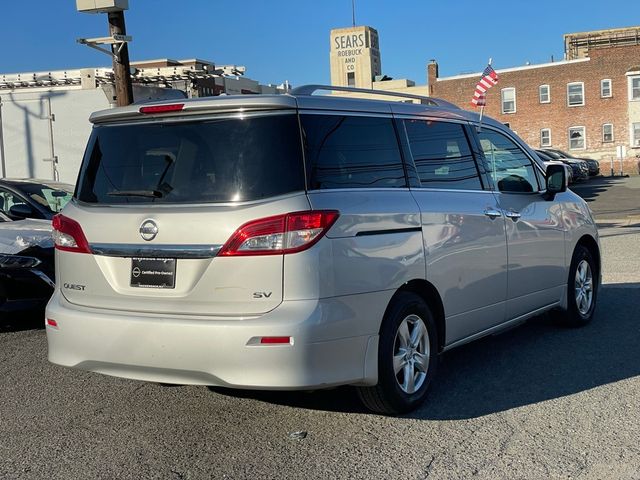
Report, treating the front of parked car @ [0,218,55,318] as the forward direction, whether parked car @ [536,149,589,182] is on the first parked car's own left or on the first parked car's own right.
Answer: on the first parked car's own left

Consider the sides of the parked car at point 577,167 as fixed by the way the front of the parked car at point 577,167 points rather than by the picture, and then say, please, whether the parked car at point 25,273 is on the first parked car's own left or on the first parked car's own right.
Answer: on the first parked car's own right

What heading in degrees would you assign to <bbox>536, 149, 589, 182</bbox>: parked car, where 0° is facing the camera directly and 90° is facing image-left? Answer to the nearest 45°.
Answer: approximately 315°

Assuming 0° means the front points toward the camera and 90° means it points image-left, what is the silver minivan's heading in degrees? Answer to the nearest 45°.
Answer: approximately 225°

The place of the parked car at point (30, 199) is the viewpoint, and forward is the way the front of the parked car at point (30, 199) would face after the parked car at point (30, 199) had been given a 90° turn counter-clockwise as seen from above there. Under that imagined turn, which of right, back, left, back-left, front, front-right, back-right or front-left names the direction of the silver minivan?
back-right

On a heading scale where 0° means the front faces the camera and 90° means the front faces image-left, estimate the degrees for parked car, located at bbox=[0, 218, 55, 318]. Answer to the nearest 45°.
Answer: approximately 315°

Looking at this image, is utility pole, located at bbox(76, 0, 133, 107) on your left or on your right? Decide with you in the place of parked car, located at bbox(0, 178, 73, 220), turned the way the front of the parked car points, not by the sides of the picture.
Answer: on your left

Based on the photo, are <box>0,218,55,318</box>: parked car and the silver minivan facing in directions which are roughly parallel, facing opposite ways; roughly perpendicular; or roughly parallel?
roughly perpendicular

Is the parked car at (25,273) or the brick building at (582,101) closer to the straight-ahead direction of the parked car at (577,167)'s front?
the parked car

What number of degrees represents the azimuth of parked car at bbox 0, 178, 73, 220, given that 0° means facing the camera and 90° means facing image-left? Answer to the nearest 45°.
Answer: approximately 315°

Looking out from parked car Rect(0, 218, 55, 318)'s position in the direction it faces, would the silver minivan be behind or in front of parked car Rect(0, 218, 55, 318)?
in front

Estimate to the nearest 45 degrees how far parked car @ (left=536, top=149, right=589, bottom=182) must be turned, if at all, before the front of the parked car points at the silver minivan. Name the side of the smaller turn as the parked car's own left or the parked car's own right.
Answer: approximately 45° to the parked car's own right
